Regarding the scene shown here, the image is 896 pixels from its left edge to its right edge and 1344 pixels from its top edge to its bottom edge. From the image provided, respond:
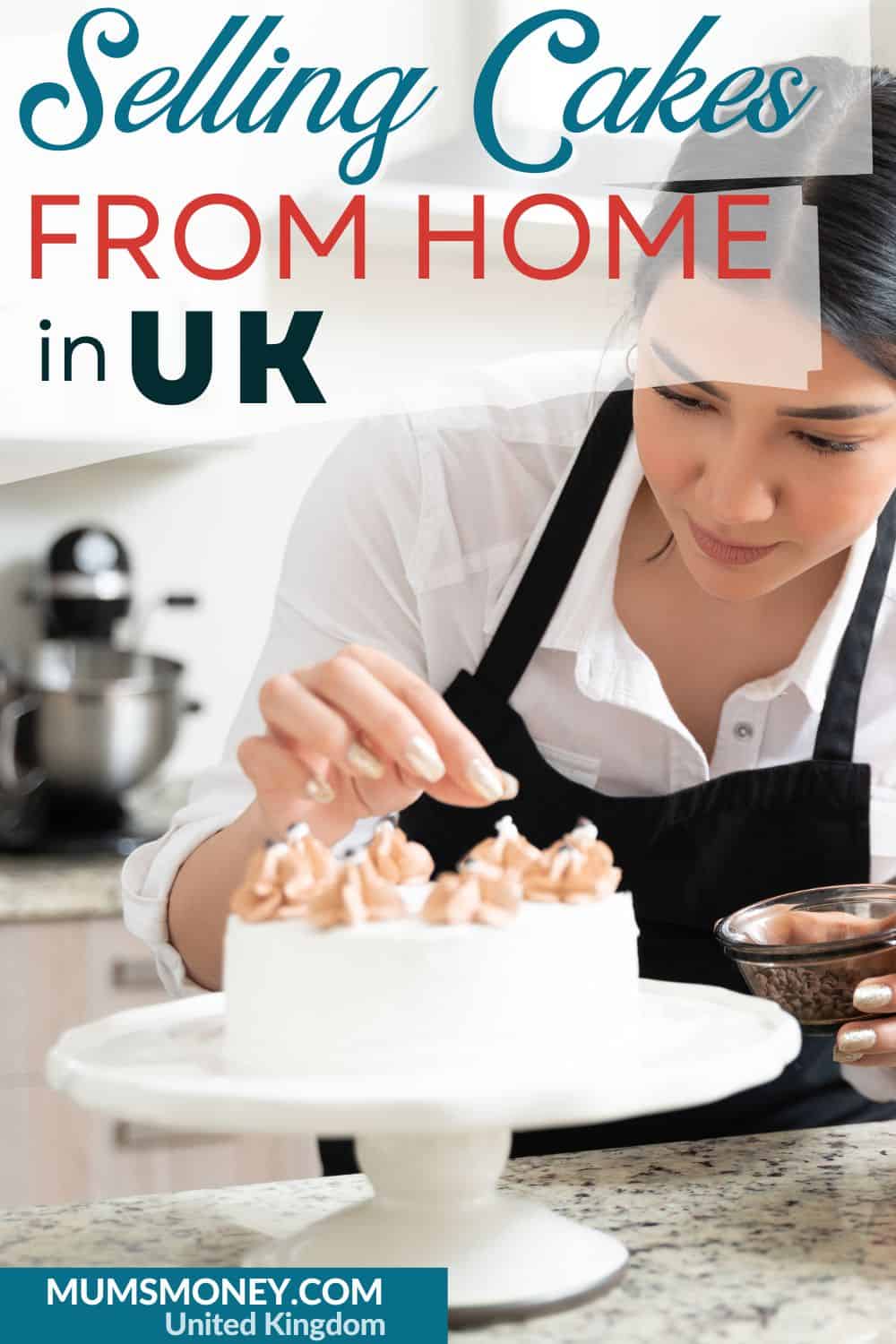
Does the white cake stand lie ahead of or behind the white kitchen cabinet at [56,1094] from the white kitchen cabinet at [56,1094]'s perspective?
ahead

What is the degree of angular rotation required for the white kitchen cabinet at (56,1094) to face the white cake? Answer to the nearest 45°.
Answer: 0° — it already faces it

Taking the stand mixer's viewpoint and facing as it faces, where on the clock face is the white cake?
The white cake is roughly at 12 o'clock from the stand mixer.

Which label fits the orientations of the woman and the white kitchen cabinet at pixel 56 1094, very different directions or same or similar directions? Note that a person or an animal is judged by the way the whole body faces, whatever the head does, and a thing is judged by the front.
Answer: same or similar directions

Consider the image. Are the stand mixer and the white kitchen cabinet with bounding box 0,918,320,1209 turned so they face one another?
no

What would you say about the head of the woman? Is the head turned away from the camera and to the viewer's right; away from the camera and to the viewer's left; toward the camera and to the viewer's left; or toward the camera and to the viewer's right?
toward the camera and to the viewer's left

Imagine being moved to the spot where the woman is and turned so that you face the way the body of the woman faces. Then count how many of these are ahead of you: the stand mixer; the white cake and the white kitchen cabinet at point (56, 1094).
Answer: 1

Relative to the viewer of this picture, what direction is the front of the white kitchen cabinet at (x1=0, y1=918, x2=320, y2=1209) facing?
facing the viewer

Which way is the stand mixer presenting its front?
toward the camera

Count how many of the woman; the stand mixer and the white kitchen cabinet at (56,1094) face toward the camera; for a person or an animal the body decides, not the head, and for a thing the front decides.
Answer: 3

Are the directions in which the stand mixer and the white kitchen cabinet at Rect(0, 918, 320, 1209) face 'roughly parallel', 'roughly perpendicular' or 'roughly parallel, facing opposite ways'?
roughly parallel

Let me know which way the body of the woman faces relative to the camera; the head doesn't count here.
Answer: toward the camera
